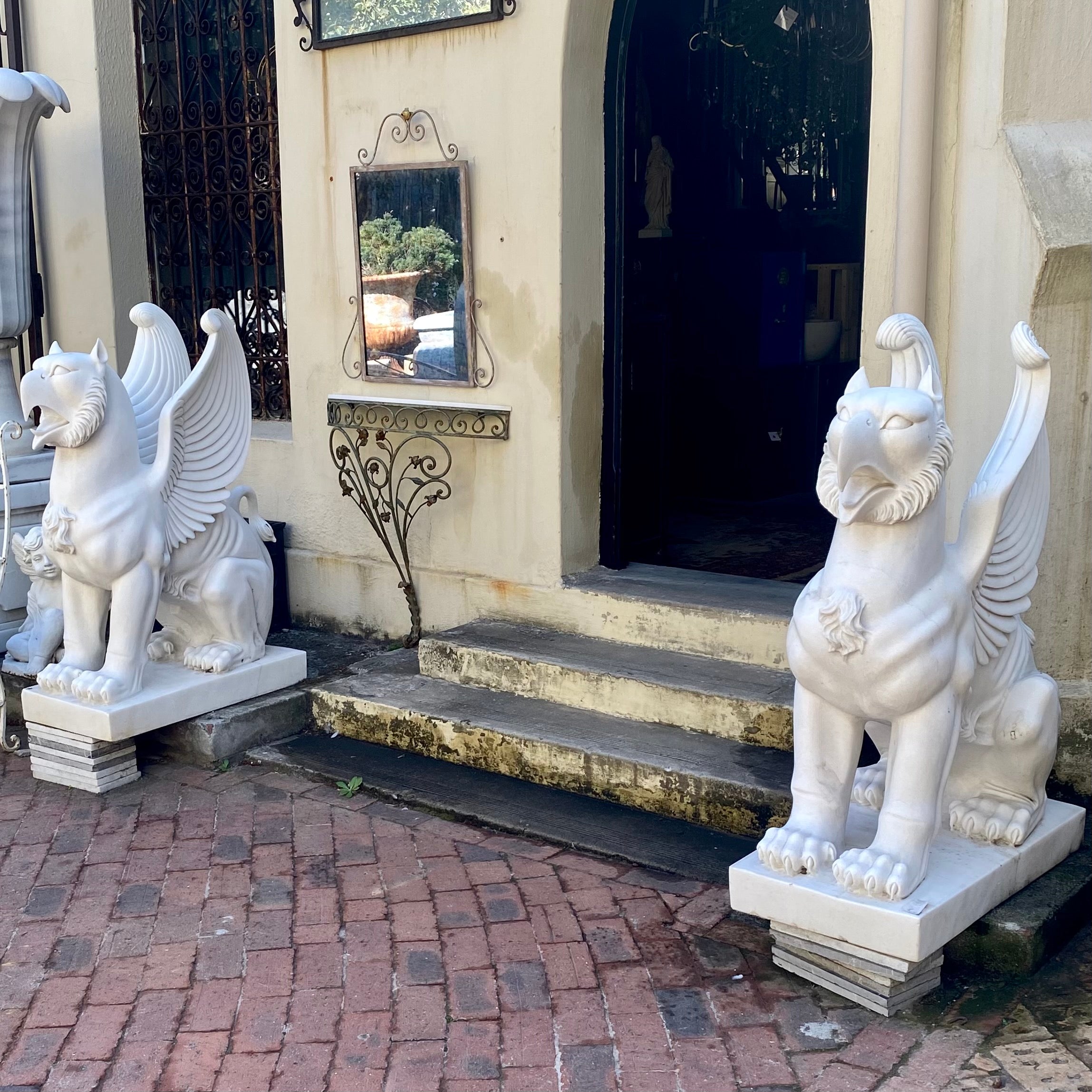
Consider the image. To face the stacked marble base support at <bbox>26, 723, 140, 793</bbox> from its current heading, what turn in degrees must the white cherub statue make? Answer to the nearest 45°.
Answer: approximately 45° to its right

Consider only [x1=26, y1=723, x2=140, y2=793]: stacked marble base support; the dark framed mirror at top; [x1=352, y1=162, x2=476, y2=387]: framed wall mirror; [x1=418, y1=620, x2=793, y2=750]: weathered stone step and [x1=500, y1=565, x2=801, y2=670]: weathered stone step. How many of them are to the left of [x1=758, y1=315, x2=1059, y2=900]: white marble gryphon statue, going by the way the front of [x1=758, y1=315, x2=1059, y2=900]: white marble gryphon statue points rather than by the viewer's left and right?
0

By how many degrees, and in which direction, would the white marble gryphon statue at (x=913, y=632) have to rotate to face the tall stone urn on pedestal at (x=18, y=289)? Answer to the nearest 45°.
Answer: approximately 90° to its right

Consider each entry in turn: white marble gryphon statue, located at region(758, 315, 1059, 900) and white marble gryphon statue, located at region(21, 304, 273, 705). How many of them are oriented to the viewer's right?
0

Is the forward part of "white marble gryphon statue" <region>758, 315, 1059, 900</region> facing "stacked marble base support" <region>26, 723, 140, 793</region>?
no

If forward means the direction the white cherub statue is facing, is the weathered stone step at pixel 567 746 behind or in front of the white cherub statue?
in front

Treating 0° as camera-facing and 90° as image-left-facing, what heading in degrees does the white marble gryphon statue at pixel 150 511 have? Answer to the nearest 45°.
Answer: approximately 45°

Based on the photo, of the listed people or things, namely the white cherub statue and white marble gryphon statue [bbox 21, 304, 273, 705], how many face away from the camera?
0

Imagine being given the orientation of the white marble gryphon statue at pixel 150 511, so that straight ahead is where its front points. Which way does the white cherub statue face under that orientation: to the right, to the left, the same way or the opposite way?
to the left

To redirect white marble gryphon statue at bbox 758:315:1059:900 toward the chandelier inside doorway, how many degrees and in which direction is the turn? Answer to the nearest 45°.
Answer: approximately 135° to its right

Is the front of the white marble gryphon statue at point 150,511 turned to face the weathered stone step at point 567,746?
no

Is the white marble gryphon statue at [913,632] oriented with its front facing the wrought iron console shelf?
no

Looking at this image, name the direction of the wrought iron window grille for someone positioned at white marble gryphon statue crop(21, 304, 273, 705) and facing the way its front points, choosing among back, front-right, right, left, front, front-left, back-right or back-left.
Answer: back-right

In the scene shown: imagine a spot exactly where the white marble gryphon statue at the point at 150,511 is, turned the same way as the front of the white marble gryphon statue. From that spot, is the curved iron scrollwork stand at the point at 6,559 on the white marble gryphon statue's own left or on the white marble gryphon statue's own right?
on the white marble gryphon statue's own right

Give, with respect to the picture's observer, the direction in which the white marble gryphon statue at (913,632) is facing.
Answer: facing the viewer and to the left of the viewer

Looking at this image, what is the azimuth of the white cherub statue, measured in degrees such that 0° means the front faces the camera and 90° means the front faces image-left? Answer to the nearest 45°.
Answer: approximately 315°

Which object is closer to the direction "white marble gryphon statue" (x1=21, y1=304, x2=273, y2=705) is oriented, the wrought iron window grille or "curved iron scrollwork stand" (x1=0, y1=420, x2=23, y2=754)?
the curved iron scrollwork stand
